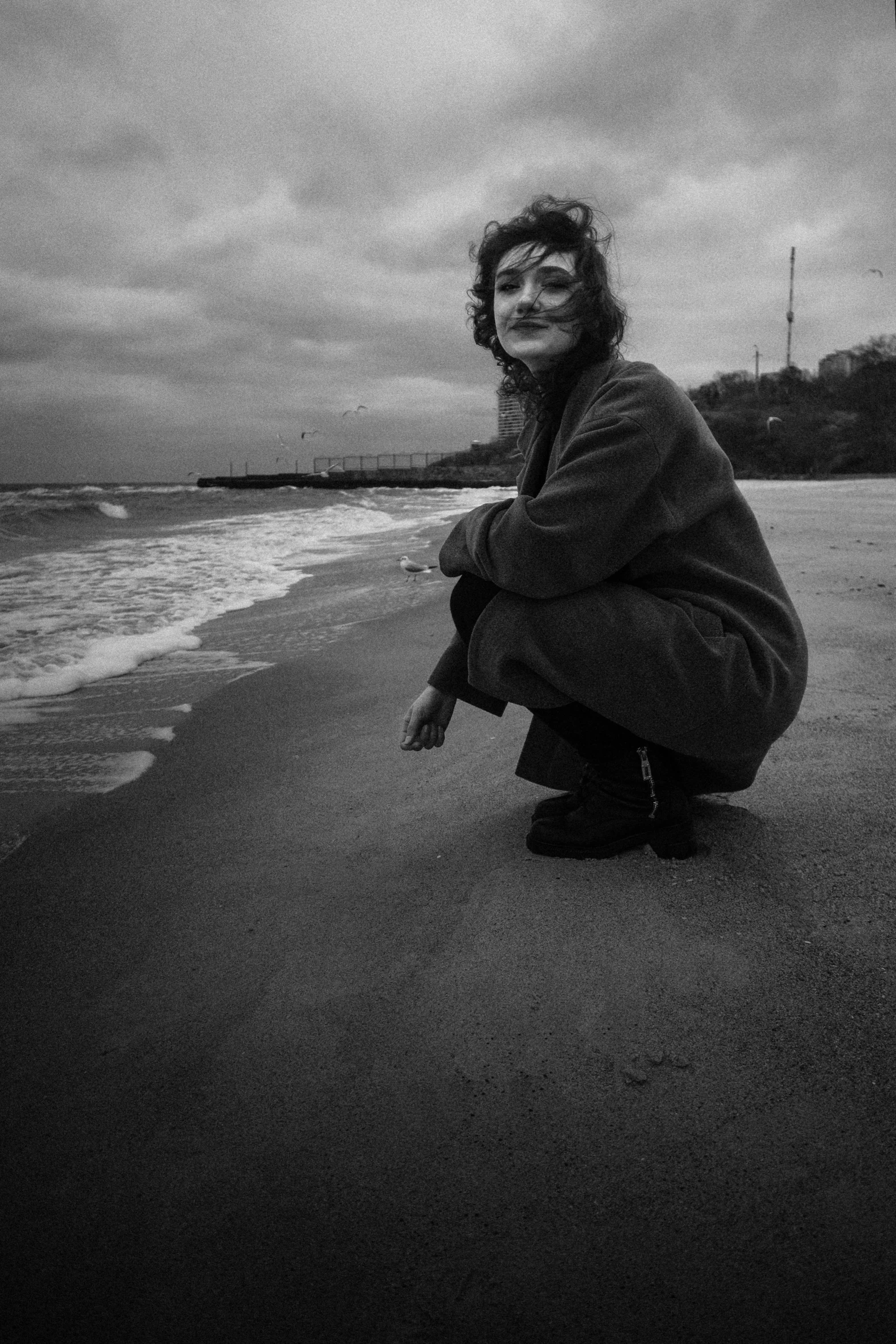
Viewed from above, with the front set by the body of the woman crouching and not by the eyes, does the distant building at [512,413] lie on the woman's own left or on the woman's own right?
on the woman's own right

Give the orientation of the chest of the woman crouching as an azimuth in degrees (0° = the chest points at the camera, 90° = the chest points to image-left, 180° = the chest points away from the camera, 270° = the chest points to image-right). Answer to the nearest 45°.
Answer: approximately 90°
